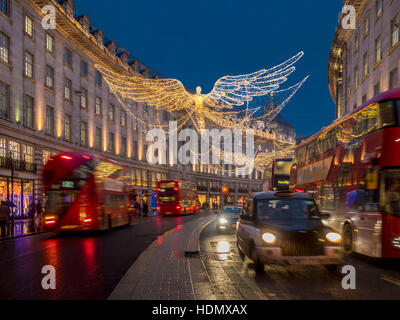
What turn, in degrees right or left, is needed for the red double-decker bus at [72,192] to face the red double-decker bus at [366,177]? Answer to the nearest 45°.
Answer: approximately 90° to its right

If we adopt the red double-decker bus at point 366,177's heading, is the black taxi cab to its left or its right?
on its right

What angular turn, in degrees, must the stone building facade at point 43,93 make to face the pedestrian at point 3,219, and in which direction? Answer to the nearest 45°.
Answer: approximately 45° to its right

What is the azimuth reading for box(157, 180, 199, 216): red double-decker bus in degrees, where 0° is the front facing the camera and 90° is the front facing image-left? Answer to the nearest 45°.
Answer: approximately 225°

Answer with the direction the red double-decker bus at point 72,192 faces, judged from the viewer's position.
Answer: facing away from the viewer and to the right of the viewer

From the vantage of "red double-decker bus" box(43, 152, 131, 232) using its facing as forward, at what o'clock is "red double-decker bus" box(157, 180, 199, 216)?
"red double-decker bus" box(157, 180, 199, 216) is roughly at 11 o'clock from "red double-decker bus" box(43, 152, 131, 232).

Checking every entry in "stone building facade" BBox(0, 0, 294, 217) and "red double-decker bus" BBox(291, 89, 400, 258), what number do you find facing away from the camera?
0

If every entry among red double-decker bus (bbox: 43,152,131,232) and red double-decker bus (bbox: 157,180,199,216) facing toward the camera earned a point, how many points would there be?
0

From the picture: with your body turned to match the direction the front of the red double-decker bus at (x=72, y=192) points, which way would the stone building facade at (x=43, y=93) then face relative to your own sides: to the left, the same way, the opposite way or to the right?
to the right

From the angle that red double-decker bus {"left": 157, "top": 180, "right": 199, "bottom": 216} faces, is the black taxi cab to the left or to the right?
on its right

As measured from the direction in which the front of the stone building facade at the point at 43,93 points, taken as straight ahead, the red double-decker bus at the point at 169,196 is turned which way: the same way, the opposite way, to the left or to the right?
to the left

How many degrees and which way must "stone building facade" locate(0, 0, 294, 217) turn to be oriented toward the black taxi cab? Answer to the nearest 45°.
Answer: approximately 45° to its right

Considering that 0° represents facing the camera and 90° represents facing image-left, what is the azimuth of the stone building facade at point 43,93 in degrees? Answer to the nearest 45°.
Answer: approximately 315°
